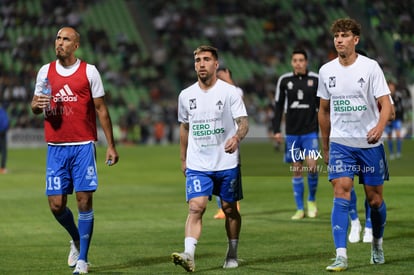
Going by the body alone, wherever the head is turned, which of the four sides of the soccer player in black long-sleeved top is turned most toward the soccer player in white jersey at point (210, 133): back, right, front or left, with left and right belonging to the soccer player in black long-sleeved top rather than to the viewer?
front

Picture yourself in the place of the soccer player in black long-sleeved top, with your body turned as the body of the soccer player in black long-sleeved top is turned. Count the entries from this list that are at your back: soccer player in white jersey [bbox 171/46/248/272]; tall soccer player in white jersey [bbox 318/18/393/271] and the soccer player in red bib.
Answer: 0

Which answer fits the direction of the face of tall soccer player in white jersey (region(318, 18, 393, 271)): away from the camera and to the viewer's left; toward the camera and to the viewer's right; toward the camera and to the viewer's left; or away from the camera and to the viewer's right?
toward the camera and to the viewer's left

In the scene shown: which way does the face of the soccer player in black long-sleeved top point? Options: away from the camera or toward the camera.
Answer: toward the camera

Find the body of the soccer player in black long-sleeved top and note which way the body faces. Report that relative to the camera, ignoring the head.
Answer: toward the camera

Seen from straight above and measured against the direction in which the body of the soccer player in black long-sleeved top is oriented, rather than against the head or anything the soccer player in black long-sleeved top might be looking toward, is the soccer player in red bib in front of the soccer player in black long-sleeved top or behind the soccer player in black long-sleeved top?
in front

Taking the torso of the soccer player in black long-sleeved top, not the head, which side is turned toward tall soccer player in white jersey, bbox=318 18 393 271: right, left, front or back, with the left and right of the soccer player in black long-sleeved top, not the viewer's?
front
